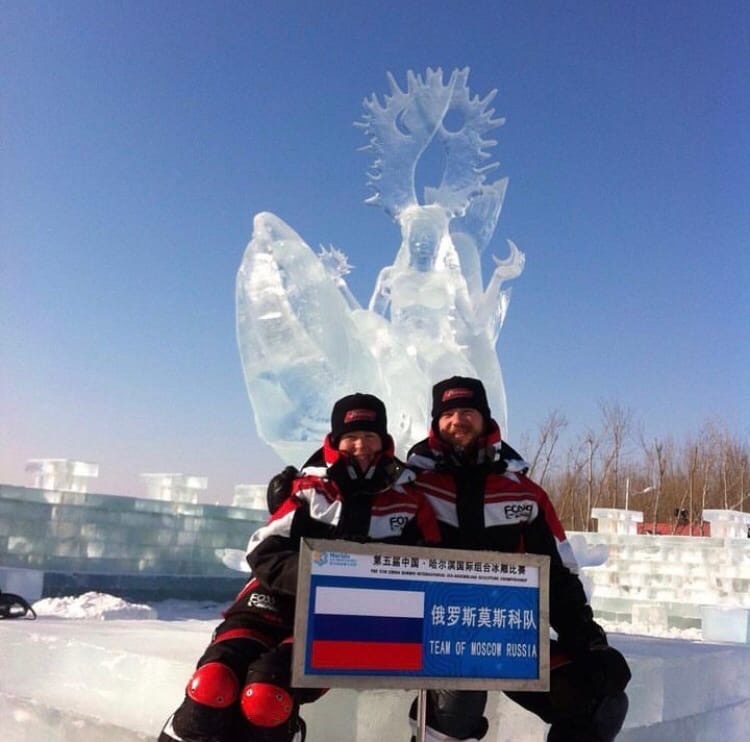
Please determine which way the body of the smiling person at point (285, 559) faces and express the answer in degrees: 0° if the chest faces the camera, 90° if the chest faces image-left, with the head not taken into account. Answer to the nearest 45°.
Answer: approximately 0°

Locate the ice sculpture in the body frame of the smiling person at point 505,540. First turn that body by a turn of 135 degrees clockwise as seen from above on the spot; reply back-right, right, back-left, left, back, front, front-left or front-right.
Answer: front-right

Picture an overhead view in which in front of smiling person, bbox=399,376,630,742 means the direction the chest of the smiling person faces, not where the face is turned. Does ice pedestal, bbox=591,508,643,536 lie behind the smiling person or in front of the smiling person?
behind

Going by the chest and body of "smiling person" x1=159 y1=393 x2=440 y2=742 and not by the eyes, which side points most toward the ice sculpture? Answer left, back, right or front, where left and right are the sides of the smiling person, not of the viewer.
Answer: back

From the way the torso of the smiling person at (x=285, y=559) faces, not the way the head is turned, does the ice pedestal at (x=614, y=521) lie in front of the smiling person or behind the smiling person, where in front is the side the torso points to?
behind

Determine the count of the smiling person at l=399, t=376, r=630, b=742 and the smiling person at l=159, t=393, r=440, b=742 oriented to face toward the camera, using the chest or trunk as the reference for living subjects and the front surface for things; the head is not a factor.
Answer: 2
